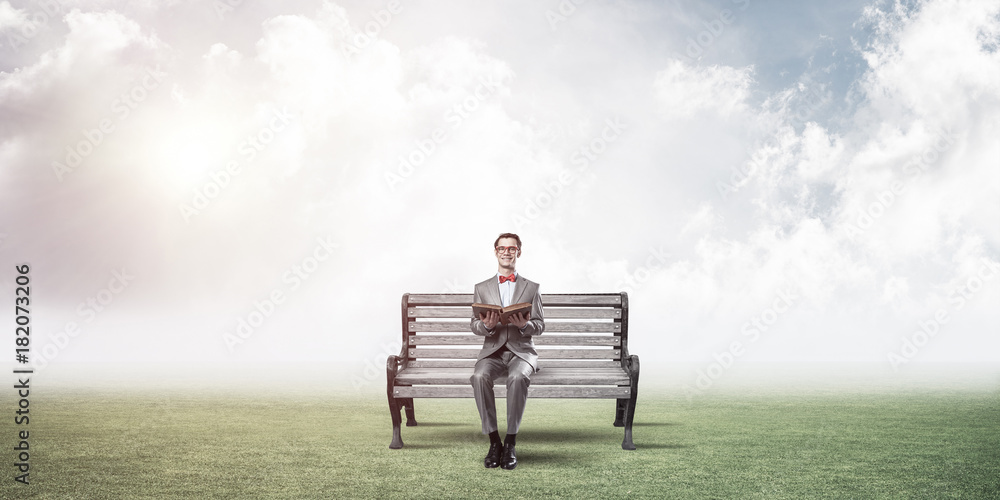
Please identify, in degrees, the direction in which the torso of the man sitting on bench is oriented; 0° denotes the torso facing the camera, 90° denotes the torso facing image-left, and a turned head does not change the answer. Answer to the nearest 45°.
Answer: approximately 0°
